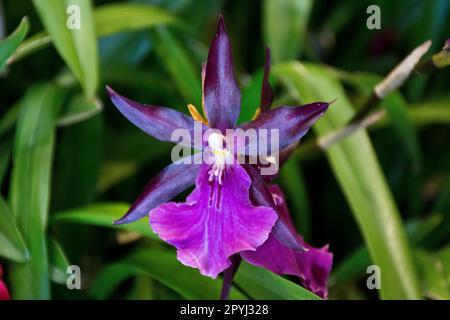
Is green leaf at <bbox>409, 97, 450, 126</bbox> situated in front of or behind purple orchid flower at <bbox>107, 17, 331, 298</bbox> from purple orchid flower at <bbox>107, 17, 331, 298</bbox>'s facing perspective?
behind

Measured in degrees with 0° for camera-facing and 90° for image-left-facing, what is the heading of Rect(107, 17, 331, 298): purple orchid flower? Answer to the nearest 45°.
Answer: approximately 0°

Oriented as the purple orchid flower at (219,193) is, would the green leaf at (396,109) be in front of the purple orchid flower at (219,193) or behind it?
behind
